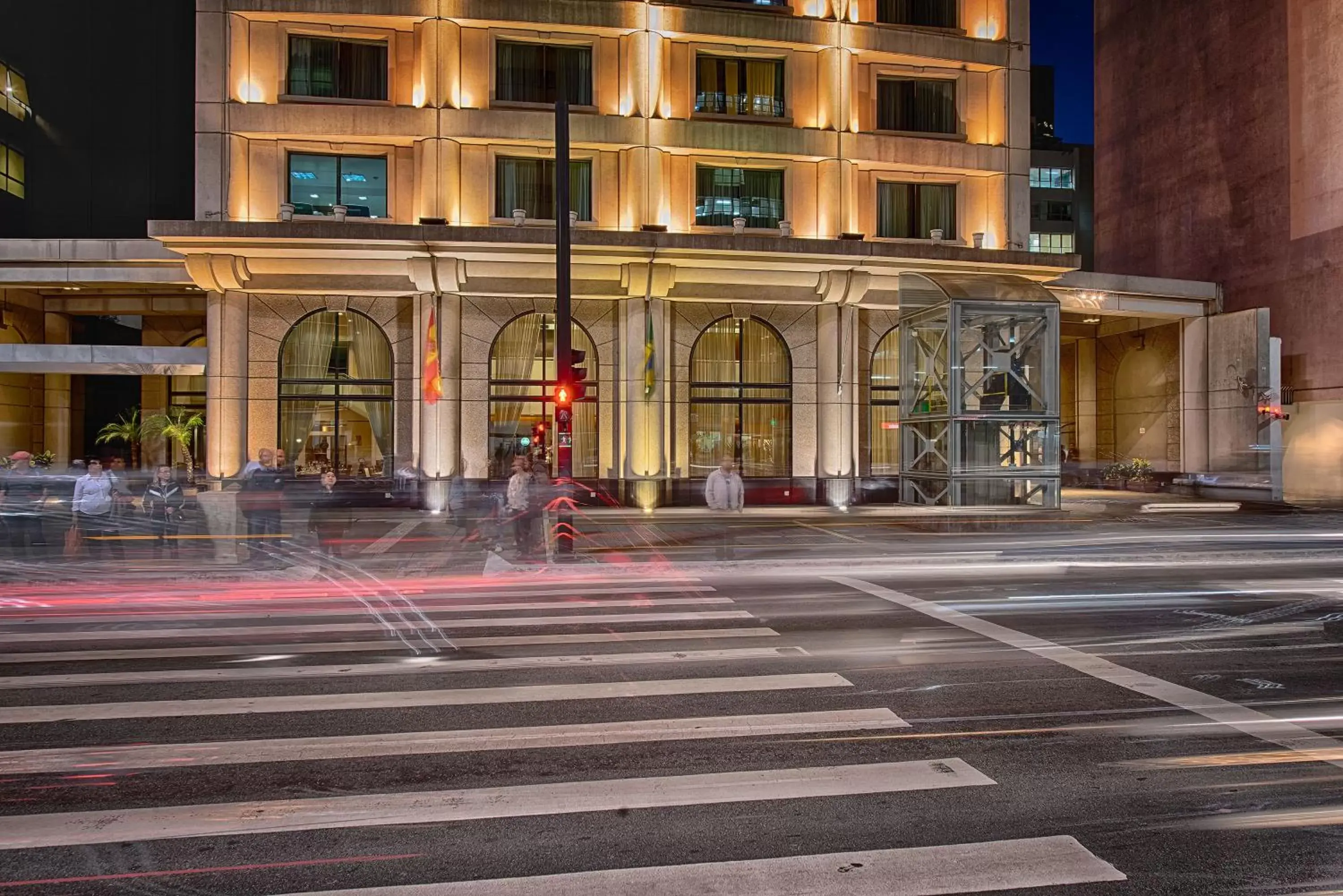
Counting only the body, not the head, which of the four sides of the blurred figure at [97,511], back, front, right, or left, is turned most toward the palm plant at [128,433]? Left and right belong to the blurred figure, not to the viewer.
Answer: back

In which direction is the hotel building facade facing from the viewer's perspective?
toward the camera

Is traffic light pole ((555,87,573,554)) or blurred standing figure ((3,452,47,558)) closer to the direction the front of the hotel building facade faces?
the traffic light pole

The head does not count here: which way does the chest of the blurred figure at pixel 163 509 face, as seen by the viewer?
toward the camera

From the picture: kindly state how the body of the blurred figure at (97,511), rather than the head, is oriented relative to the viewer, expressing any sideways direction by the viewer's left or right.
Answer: facing the viewer

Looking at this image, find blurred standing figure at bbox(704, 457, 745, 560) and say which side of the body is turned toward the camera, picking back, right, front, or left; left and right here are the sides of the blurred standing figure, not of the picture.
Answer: front

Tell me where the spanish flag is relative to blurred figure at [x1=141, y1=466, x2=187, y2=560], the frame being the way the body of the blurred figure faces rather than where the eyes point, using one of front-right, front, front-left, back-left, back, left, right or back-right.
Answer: back-left

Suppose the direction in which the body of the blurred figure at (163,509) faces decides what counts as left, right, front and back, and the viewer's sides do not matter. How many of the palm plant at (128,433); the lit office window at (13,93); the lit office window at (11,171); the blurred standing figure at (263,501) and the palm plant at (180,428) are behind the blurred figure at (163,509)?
4

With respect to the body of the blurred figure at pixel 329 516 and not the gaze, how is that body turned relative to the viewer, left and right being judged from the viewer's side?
facing the viewer

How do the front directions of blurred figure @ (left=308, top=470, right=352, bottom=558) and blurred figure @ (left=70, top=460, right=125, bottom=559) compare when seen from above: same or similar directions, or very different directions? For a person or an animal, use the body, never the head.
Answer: same or similar directions
